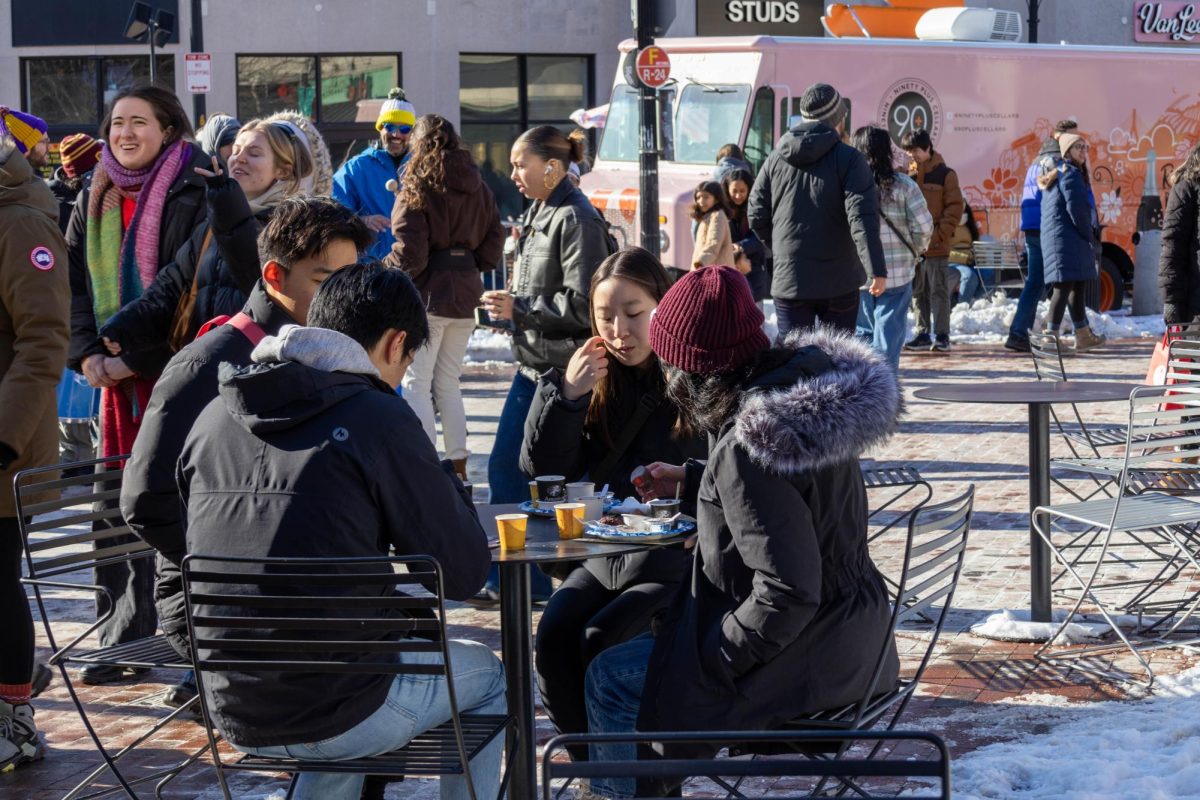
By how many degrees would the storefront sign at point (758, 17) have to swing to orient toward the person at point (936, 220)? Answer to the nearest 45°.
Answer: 0° — it already faces them

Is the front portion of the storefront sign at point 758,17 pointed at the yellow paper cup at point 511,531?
yes

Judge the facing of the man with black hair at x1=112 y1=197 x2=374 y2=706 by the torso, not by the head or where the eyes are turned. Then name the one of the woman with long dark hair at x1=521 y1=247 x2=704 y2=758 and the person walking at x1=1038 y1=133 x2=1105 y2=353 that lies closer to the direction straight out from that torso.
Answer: the woman with long dark hair

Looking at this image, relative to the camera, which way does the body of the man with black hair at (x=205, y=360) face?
to the viewer's right

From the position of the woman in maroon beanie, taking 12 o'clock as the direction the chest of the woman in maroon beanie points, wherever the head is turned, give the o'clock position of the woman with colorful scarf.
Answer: The woman with colorful scarf is roughly at 12 o'clock from the woman in maroon beanie.

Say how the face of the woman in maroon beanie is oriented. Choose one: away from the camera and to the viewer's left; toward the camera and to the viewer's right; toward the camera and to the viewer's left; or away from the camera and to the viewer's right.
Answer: away from the camera and to the viewer's left
